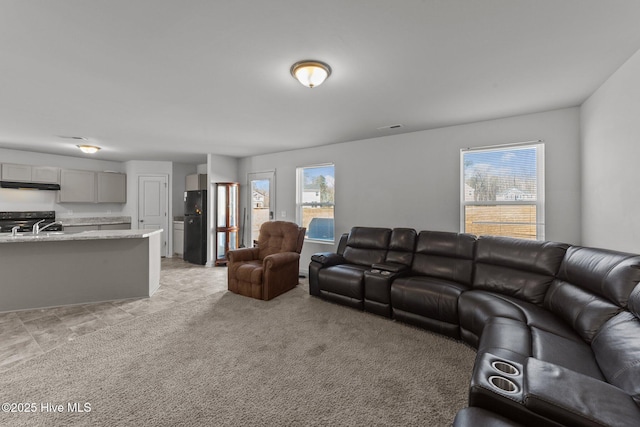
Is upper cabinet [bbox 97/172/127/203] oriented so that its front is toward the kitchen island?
yes

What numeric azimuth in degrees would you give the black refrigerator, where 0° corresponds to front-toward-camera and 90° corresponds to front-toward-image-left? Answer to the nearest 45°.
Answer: approximately 45°

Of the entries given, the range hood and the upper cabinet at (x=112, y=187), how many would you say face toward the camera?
2

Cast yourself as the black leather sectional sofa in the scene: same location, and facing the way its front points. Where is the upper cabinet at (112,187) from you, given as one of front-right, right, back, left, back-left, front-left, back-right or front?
front-right

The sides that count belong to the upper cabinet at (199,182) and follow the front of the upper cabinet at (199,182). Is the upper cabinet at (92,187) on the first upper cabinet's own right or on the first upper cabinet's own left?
on the first upper cabinet's own right

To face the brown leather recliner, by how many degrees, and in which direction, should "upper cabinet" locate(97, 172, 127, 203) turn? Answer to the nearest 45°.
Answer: approximately 45° to its left

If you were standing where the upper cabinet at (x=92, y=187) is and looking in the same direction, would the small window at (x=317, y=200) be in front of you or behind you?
in front

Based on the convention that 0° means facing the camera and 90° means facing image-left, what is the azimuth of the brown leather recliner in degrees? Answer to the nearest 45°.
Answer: approximately 45°
